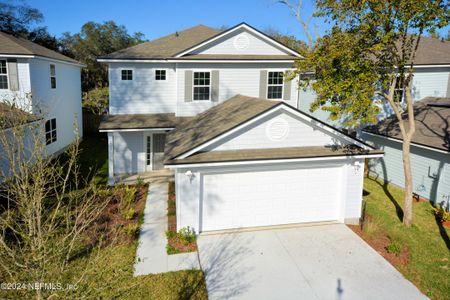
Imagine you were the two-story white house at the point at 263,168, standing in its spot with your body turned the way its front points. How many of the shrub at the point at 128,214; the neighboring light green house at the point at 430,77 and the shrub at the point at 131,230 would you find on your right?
2

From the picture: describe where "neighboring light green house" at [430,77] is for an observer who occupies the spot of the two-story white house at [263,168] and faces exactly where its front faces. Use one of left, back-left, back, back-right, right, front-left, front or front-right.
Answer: back-left

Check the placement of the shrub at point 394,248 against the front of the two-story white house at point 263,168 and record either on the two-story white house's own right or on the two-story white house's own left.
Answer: on the two-story white house's own left

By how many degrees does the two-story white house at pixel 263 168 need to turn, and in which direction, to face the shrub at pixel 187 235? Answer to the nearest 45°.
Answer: approximately 45° to its right

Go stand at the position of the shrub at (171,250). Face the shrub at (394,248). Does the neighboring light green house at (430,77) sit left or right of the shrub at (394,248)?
left

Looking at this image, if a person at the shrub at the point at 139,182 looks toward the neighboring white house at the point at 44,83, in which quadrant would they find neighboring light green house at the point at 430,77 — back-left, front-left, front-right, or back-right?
back-right

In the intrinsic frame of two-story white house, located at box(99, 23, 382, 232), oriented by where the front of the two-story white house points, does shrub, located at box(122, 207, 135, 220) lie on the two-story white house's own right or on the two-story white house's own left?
on the two-story white house's own right

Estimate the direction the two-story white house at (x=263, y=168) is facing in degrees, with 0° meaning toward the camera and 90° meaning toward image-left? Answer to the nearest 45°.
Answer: approximately 0°

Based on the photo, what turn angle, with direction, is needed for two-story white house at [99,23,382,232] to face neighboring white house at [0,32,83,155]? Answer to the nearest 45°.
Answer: approximately 135° to its right

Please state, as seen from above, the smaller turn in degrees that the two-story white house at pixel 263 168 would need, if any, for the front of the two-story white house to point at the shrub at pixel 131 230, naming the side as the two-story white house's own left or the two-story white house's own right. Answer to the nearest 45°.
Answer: approximately 90° to the two-story white house's own right

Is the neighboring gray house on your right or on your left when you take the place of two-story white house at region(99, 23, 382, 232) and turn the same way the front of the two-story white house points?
on your left
